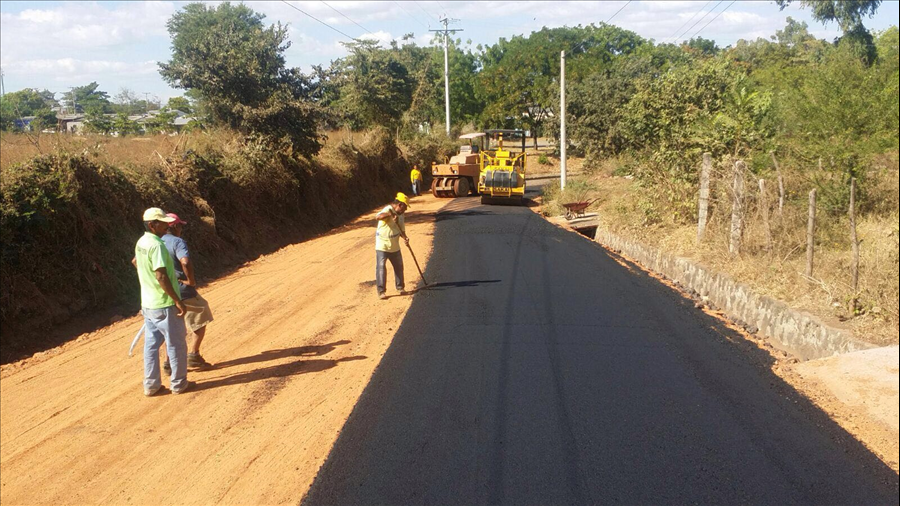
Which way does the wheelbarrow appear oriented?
to the viewer's left

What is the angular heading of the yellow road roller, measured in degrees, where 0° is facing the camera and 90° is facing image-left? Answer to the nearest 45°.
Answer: approximately 0°

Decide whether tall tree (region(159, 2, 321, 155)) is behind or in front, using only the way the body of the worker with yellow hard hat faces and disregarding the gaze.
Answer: behind

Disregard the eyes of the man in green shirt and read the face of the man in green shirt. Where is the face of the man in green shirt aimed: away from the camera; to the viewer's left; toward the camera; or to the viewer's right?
to the viewer's right

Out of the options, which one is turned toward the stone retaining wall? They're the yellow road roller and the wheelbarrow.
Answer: the yellow road roller

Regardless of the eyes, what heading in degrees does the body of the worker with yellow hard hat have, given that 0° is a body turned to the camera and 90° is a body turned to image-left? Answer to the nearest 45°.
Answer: approximately 315°

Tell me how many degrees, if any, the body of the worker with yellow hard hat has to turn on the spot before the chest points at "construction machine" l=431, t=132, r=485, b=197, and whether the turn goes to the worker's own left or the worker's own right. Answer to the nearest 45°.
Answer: approximately 135° to the worker's own left

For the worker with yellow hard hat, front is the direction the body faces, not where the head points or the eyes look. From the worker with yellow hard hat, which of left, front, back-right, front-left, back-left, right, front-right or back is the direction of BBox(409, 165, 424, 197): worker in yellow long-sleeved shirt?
back-left
